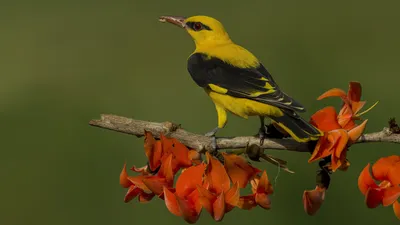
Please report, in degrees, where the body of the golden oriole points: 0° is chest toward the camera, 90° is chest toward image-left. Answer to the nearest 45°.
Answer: approximately 90°
